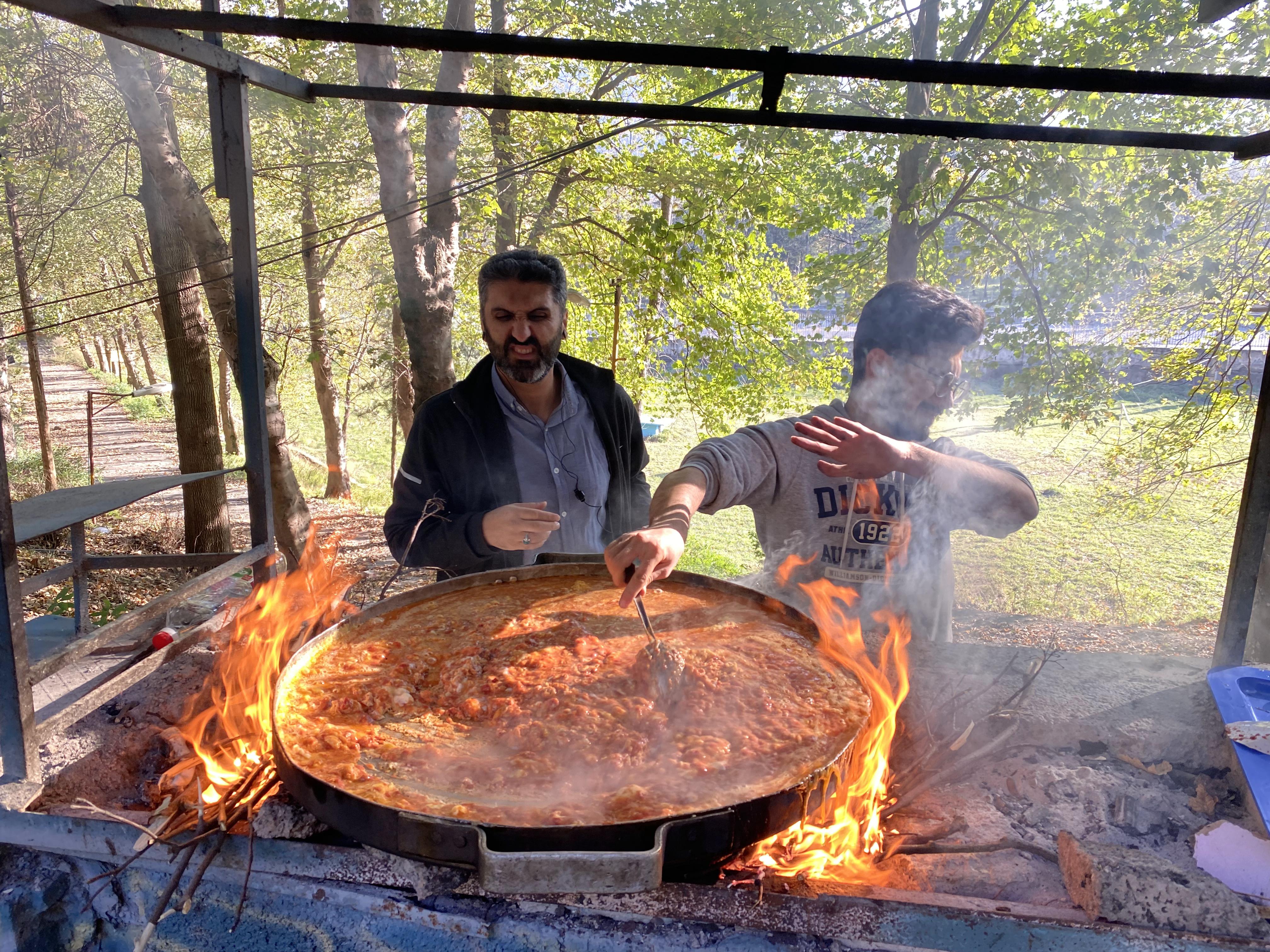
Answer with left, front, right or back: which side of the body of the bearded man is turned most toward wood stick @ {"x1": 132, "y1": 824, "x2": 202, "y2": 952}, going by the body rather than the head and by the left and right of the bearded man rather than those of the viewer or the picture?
front

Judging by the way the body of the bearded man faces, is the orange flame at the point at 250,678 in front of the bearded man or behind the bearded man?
in front

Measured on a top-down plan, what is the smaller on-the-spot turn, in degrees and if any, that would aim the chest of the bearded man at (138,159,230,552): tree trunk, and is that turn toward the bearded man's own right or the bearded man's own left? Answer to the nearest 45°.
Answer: approximately 135° to the bearded man's own right

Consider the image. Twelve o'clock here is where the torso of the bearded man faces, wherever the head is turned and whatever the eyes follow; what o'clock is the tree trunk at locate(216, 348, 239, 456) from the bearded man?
The tree trunk is roughly at 5 o'clock from the bearded man.

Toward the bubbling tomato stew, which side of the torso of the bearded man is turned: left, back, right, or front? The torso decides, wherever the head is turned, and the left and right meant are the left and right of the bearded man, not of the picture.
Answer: front

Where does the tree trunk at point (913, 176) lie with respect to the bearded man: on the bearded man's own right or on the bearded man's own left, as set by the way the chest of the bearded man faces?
on the bearded man's own left

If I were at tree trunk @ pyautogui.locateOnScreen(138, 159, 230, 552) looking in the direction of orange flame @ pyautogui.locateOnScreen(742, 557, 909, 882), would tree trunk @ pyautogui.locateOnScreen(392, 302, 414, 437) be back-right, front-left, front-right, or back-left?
back-left

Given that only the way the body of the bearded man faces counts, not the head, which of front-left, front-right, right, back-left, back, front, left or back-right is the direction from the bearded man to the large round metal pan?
front

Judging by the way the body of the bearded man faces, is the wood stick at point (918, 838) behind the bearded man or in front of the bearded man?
in front

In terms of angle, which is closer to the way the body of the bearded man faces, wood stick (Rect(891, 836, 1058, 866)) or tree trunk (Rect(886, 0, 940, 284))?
the wood stick

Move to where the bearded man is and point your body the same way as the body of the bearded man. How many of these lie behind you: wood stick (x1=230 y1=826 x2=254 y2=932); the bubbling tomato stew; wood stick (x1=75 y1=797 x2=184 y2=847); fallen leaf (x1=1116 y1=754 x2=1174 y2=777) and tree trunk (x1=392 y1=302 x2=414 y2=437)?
1

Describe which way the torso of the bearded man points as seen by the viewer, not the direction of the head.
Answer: toward the camera

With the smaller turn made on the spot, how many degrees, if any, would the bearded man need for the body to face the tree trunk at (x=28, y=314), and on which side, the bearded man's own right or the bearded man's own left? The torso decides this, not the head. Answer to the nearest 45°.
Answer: approximately 135° to the bearded man's own right

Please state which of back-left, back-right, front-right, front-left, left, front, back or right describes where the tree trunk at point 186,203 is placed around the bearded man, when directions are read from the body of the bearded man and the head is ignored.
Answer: back-right

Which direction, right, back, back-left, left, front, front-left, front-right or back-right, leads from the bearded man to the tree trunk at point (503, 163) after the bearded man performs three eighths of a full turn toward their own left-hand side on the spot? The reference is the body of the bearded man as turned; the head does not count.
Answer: front-left
